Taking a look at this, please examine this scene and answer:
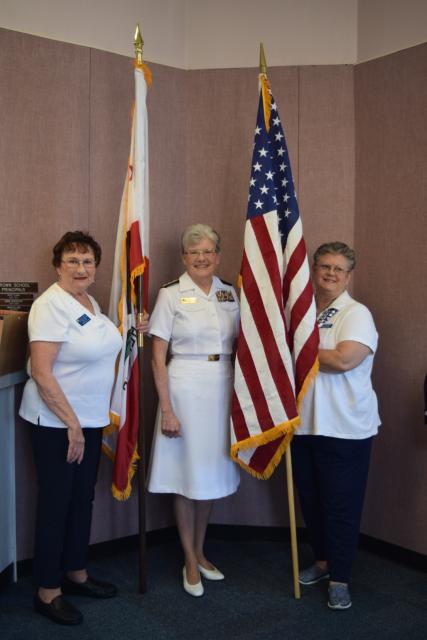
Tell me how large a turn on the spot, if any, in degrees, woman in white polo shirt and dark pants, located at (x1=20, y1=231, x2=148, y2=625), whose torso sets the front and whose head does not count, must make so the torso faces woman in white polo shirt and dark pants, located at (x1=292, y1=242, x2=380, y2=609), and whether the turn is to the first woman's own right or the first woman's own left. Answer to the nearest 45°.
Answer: approximately 45° to the first woman's own left

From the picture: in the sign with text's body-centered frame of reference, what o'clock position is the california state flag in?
The california state flag is roughly at 10 o'clock from the sign with text.

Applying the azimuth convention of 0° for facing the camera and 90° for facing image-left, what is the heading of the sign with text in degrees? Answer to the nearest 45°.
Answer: approximately 0°

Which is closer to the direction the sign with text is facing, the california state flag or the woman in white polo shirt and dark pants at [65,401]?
the woman in white polo shirt and dark pants

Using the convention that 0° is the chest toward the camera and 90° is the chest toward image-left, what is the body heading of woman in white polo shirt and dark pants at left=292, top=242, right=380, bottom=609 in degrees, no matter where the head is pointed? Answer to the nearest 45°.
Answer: approximately 45°

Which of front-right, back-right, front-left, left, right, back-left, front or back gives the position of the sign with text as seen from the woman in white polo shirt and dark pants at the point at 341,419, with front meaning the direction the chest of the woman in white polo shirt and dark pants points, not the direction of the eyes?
front-right

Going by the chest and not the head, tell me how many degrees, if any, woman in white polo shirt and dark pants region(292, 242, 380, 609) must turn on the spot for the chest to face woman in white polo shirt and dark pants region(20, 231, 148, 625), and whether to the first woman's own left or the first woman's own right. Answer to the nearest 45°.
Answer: approximately 45° to the first woman's own right

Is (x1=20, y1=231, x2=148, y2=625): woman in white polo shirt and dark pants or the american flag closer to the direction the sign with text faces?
the woman in white polo shirt and dark pants

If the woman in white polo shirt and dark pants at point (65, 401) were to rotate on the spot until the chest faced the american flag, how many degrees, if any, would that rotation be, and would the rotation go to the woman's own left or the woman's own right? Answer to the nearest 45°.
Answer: approximately 45° to the woman's own left

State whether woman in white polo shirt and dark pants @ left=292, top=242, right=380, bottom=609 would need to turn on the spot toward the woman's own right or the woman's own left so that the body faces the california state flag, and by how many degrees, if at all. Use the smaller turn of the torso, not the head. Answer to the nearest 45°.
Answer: approximately 45° to the woman's own right

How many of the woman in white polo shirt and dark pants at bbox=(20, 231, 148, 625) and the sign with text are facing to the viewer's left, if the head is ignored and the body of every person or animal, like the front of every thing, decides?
0
